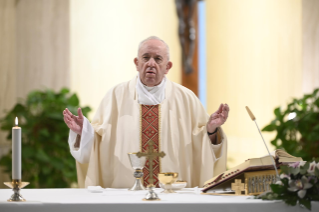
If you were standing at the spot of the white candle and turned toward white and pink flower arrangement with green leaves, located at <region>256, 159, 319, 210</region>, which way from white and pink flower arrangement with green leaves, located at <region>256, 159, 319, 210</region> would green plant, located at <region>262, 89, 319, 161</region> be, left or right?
left

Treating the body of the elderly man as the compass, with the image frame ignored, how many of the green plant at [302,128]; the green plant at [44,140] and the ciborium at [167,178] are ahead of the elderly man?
1

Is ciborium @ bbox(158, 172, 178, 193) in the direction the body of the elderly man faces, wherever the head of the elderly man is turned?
yes

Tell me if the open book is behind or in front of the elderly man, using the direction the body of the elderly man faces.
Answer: in front

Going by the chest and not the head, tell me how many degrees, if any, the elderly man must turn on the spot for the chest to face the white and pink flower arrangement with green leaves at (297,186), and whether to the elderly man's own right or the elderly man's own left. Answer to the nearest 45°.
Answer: approximately 45° to the elderly man's own left

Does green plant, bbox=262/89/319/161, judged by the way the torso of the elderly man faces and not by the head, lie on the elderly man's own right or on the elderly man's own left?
on the elderly man's own left

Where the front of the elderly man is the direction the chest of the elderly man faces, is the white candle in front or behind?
in front

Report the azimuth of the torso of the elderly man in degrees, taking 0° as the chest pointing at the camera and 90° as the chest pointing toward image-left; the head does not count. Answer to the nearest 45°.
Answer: approximately 0°
